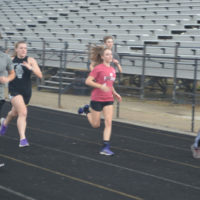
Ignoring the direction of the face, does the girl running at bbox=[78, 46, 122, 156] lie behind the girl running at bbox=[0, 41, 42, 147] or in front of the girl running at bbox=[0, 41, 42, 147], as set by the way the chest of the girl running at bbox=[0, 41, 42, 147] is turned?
in front

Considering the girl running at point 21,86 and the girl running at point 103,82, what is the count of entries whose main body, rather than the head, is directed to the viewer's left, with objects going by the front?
0

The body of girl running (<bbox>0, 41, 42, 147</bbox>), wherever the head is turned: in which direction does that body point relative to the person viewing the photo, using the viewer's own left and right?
facing the viewer and to the right of the viewer

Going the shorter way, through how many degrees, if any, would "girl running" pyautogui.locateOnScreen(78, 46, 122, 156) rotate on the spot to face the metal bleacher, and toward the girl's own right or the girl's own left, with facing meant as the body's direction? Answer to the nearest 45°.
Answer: approximately 135° to the girl's own left

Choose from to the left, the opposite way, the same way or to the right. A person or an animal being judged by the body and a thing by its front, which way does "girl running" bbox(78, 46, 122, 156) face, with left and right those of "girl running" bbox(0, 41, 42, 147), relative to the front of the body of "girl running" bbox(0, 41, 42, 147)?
the same way
